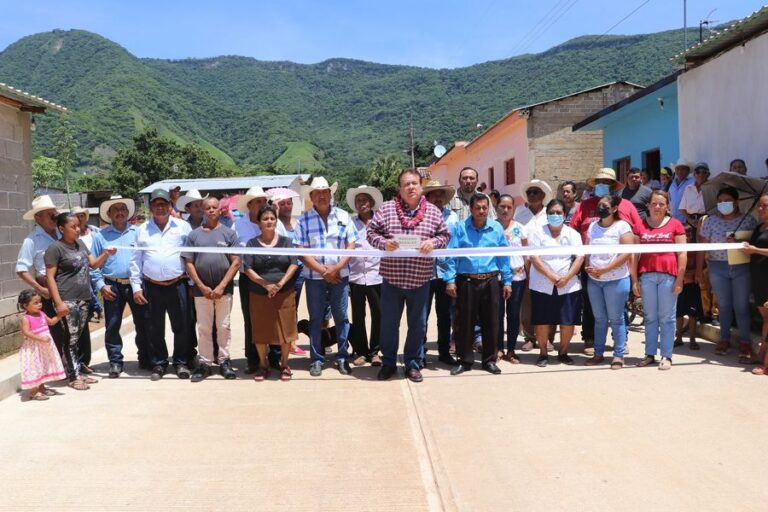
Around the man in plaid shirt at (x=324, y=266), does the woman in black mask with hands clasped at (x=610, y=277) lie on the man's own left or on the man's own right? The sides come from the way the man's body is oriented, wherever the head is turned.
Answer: on the man's own left

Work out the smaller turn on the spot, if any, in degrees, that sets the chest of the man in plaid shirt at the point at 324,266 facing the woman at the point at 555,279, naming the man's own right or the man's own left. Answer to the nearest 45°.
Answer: approximately 90° to the man's own left

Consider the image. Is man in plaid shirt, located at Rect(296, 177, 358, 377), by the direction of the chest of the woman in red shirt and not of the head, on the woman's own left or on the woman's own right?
on the woman's own right

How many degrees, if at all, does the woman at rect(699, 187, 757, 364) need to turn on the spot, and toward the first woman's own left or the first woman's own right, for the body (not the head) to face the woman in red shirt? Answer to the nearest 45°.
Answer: approximately 45° to the first woman's own right

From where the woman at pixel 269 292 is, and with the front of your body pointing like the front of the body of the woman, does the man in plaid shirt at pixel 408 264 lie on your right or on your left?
on your left

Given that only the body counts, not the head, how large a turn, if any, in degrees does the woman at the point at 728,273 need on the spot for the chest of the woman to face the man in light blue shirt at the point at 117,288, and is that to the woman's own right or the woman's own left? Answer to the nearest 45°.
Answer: approximately 45° to the woman's own right
